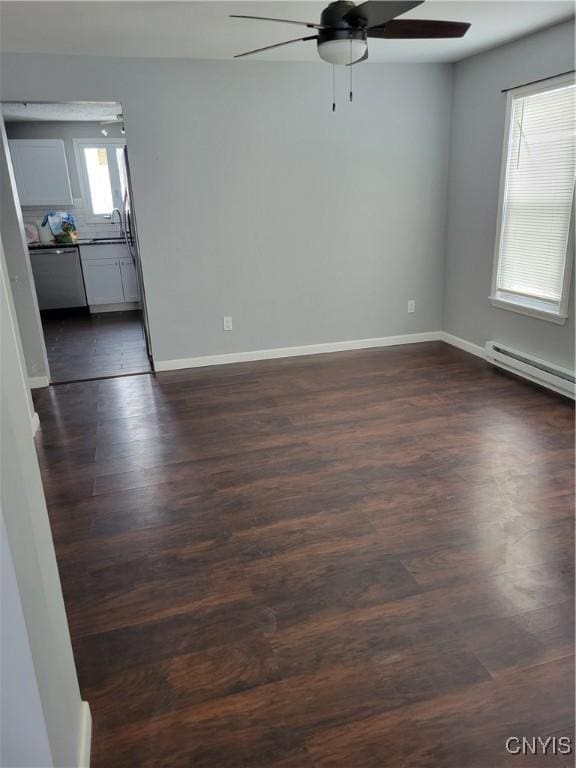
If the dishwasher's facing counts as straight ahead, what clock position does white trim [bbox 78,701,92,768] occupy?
The white trim is roughly at 12 o'clock from the dishwasher.

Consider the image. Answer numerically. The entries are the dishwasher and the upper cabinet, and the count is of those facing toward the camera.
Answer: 2

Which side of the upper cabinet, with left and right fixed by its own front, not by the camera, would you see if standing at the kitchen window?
left

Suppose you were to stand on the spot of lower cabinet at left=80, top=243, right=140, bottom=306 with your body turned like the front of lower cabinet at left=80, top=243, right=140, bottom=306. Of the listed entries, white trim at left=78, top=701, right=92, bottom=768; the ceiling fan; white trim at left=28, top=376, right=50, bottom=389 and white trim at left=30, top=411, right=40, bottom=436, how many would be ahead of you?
4

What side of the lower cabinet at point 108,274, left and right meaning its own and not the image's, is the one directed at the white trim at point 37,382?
front

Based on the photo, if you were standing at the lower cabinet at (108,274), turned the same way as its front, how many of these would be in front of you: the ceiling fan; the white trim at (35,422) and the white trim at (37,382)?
3

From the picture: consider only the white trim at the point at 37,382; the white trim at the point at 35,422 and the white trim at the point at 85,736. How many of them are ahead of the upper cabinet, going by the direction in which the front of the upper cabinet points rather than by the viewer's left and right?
3

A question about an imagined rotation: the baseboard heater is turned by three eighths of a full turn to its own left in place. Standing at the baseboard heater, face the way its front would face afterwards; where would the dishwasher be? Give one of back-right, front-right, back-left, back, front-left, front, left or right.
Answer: back

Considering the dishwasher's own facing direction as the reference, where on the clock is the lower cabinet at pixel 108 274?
The lower cabinet is roughly at 9 o'clock from the dishwasher.

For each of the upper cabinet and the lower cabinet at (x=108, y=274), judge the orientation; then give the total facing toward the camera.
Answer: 2

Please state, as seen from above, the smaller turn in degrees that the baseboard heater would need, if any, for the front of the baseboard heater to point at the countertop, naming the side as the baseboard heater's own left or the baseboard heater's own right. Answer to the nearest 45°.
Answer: approximately 45° to the baseboard heater's own right

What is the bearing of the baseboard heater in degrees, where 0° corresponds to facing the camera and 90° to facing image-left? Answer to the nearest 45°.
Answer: approximately 45°
